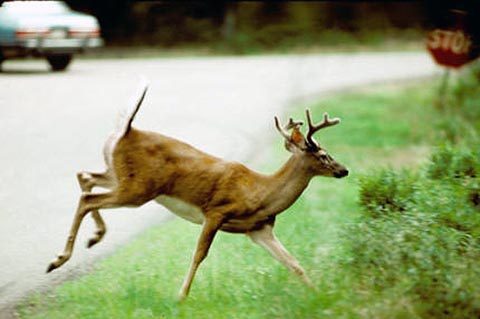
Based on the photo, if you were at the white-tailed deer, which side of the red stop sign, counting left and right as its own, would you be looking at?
front

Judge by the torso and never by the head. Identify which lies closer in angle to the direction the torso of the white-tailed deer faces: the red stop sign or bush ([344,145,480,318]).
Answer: the bush

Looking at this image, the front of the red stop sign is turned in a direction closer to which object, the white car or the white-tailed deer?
the white-tailed deer

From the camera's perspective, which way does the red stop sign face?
toward the camera

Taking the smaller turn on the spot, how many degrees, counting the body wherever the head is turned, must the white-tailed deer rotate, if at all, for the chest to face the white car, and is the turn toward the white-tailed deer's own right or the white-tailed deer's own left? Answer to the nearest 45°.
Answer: approximately 90° to the white-tailed deer's own left

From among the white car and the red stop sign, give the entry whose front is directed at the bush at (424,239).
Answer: the red stop sign

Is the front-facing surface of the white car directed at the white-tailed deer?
no

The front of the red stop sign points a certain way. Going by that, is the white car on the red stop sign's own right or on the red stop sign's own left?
on the red stop sign's own right

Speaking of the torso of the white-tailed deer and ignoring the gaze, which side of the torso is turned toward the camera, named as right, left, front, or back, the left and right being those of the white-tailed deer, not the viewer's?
right

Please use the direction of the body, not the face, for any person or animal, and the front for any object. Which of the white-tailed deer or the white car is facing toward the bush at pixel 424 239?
the white-tailed deer

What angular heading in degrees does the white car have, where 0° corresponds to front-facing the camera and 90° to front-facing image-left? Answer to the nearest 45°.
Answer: approximately 135°

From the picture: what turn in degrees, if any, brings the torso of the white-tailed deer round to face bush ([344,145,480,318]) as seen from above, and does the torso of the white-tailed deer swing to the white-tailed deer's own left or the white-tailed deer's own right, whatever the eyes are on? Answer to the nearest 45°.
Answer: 0° — it already faces it

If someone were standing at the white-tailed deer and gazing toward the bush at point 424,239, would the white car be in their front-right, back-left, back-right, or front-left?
back-left

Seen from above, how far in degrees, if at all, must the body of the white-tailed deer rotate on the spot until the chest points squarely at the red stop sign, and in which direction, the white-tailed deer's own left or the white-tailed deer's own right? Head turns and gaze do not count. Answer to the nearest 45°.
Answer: approximately 45° to the white-tailed deer's own left

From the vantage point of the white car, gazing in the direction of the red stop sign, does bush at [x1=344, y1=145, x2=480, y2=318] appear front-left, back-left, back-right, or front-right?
front-right

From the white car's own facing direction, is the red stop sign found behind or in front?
behind

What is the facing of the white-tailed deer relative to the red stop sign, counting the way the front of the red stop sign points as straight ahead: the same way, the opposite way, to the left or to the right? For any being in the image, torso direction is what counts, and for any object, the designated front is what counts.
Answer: to the left

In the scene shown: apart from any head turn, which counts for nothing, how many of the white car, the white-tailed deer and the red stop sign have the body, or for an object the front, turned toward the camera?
1
